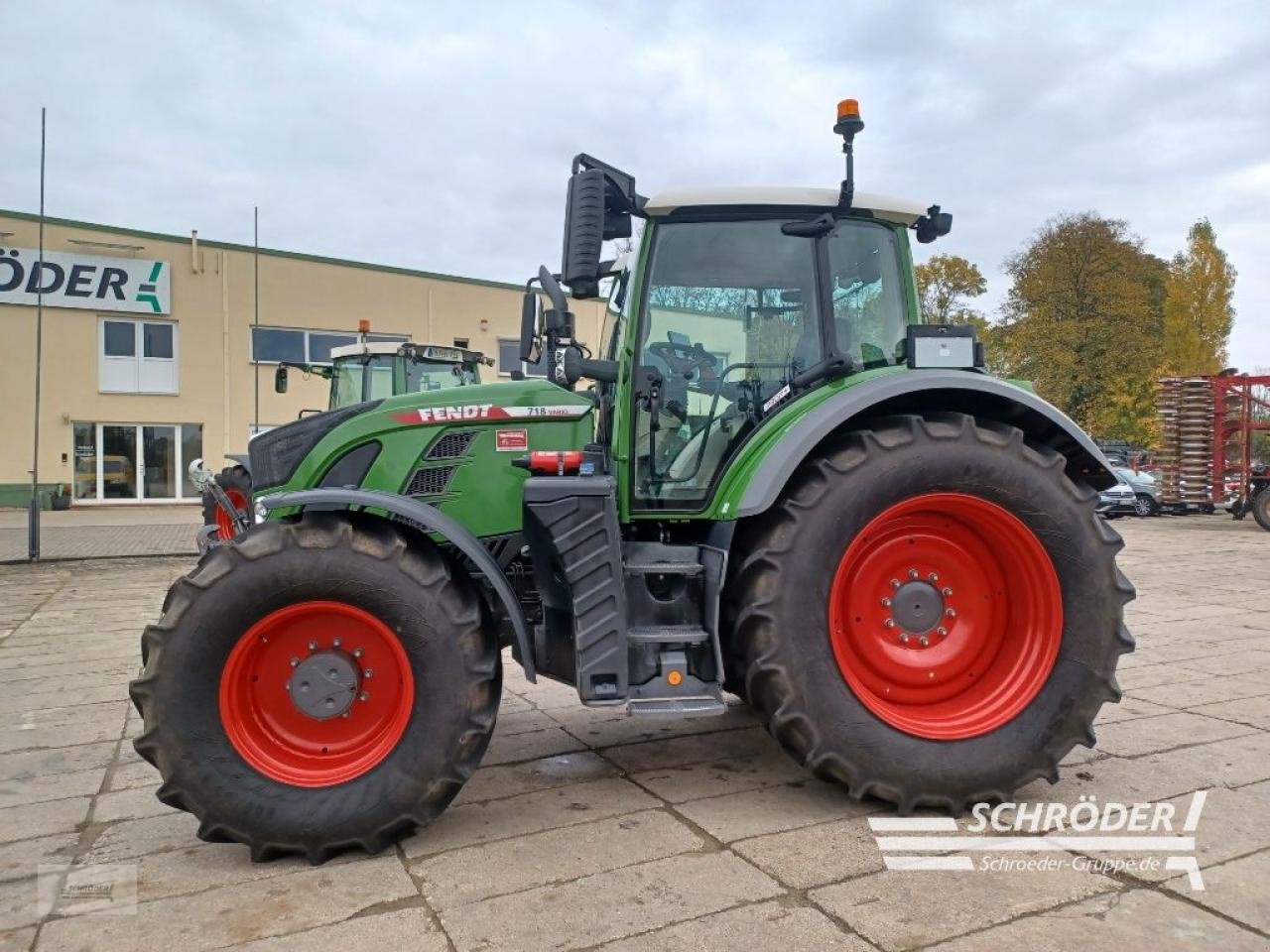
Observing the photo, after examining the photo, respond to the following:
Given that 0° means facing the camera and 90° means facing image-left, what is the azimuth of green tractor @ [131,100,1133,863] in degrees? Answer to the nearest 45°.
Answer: approximately 90°

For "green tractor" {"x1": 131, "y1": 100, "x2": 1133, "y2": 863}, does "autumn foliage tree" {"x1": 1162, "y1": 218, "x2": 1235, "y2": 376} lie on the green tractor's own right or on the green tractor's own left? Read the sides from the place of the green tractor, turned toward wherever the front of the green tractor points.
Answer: on the green tractor's own right

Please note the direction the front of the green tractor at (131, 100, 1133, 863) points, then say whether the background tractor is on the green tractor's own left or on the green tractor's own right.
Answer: on the green tractor's own right

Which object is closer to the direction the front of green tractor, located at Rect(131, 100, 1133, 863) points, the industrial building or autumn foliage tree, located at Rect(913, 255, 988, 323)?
the industrial building

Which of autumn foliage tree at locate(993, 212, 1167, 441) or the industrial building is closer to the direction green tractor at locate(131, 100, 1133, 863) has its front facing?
the industrial building

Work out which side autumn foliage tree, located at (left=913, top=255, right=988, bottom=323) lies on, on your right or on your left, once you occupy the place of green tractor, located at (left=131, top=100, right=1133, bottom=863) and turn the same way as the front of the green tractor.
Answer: on your right

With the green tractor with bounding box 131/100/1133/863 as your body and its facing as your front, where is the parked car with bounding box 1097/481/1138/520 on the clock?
The parked car is roughly at 4 o'clock from the green tractor.
